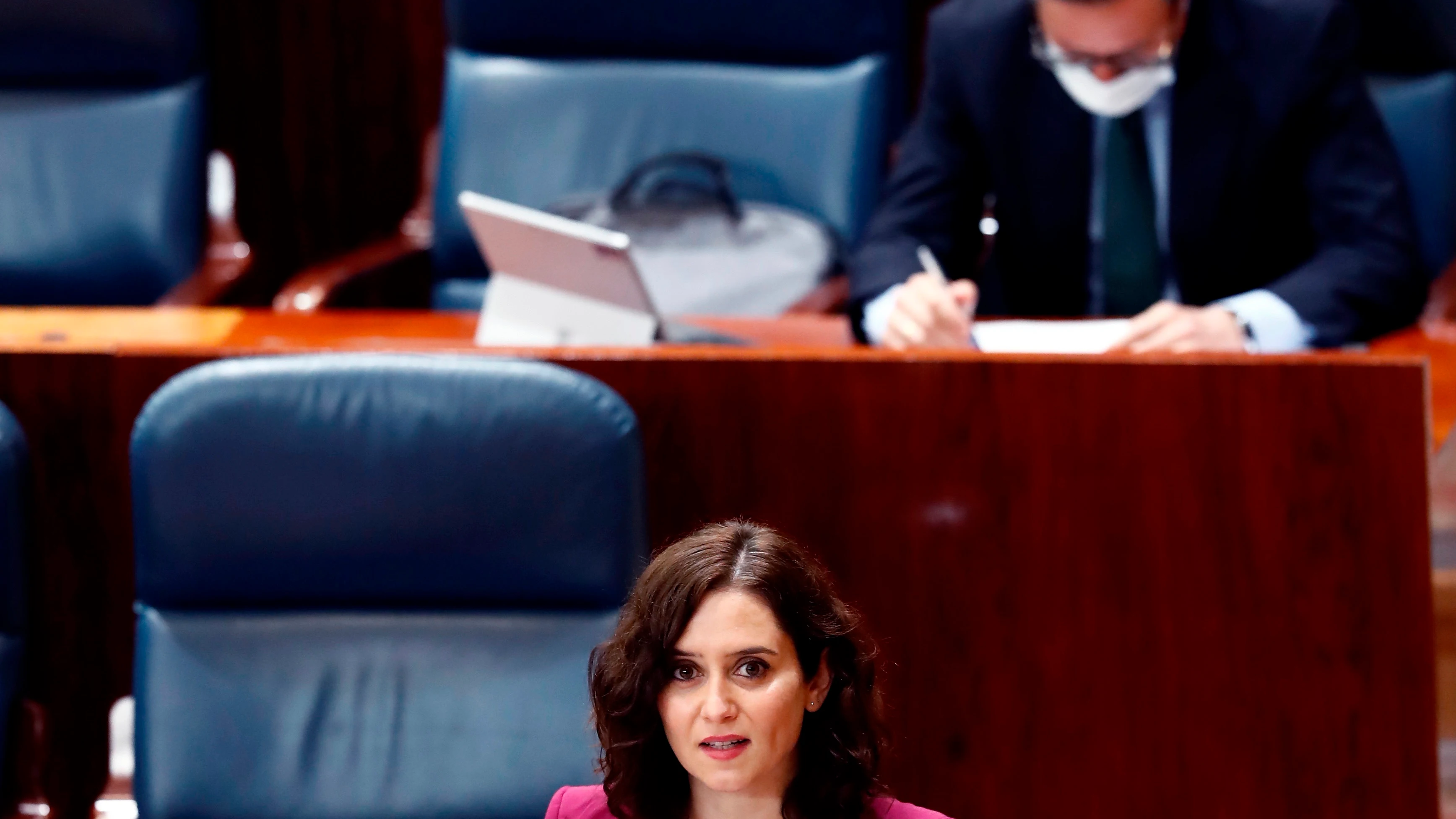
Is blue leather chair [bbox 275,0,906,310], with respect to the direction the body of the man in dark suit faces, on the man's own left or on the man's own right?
on the man's own right

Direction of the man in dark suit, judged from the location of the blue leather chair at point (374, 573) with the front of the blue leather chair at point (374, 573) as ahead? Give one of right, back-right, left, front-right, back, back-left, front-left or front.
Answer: back-left

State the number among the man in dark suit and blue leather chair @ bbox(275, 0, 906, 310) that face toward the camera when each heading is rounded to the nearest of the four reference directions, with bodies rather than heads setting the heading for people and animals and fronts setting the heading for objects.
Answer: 2

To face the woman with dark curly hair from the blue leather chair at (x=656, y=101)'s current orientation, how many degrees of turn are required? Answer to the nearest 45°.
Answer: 0° — it already faces them
